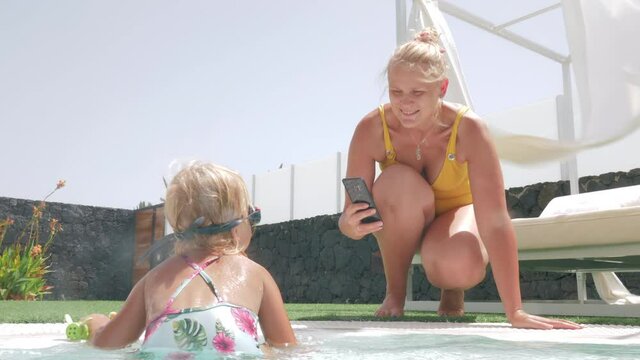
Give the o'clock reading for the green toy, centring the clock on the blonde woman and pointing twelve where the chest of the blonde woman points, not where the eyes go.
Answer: The green toy is roughly at 2 o'clock from the blonde woman.

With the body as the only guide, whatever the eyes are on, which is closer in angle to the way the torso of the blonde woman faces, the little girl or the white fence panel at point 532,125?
the little girl

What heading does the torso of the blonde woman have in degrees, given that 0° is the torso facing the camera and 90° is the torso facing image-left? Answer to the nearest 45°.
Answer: approximately 45°

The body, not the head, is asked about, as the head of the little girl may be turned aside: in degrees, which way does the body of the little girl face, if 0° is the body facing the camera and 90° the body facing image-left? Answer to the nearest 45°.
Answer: approximately 180°

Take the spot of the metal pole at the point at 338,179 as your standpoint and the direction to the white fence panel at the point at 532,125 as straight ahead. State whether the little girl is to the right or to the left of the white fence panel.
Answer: right

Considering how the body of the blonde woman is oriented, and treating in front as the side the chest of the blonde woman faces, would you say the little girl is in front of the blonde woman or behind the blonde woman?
in front

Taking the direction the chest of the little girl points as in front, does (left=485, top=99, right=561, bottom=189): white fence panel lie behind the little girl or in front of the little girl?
in front

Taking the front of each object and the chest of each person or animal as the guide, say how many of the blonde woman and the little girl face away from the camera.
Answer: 1

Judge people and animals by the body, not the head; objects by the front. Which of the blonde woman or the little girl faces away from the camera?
the little girl

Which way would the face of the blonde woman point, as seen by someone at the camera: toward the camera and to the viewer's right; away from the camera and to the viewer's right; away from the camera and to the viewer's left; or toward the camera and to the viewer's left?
toward the camera and to the viewer's left

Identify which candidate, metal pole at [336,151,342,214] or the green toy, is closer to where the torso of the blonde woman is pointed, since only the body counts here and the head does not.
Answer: the green toy

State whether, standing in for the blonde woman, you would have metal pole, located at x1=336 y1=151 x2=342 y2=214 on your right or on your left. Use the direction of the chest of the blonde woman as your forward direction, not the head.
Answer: on your right

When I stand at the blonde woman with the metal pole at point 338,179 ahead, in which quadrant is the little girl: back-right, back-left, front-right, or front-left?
back-left
